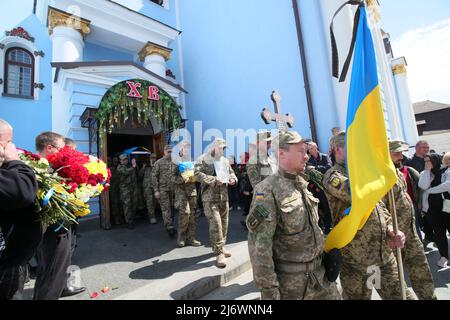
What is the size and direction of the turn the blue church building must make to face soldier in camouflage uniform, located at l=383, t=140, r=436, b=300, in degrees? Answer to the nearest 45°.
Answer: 0° — it already faces them

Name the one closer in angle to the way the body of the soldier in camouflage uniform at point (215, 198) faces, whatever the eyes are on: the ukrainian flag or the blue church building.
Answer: the ukrainian flag

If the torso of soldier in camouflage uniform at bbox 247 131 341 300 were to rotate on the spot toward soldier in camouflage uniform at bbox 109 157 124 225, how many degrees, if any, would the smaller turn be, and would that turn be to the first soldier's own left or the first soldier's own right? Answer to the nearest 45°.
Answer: approximately 180°

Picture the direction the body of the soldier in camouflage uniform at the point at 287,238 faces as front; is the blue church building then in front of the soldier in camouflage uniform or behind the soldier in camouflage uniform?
behind

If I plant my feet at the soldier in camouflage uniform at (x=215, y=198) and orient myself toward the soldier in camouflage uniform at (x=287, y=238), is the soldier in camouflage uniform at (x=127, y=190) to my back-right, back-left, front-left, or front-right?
back-right
